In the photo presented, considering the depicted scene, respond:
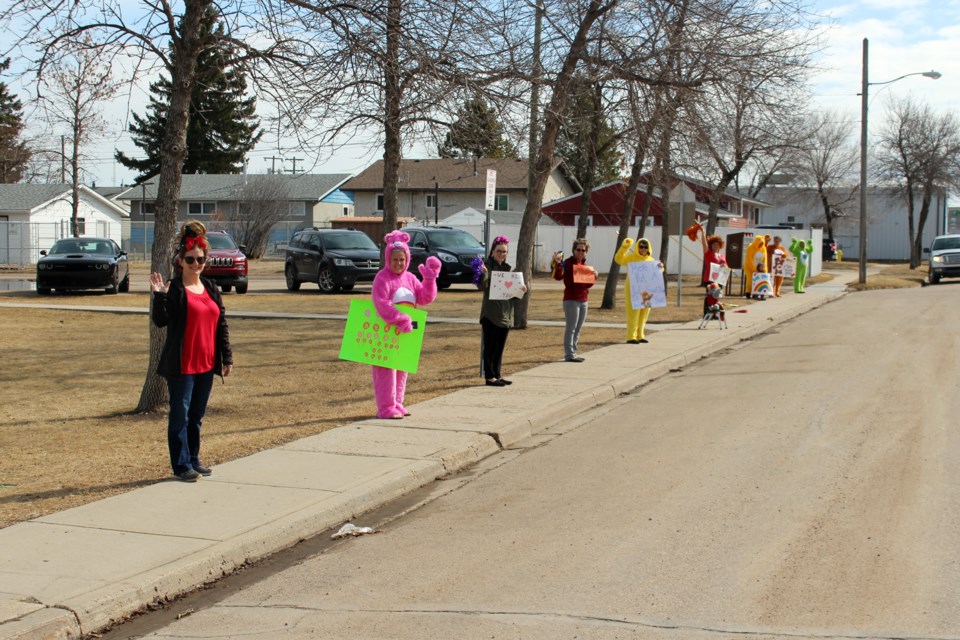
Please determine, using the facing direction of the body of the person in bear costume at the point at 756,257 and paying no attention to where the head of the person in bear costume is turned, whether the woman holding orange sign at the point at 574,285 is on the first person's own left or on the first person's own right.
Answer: on the first person's own right

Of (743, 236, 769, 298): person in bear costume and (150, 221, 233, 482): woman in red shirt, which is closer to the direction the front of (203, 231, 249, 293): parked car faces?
the woman in red shirt

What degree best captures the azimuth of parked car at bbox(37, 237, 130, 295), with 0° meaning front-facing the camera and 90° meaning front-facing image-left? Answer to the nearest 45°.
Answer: approximately 0°

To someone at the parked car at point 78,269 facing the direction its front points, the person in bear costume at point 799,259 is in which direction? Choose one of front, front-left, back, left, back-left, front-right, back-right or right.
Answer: left

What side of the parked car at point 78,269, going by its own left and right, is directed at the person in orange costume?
left

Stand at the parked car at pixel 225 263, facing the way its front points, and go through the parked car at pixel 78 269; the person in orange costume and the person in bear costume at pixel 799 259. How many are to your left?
2

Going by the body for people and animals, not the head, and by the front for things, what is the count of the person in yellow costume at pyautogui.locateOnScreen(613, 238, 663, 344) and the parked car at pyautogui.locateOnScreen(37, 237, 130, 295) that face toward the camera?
2

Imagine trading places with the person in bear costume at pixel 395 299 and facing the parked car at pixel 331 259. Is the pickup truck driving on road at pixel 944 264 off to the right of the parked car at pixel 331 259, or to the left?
right
